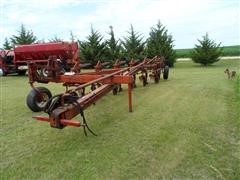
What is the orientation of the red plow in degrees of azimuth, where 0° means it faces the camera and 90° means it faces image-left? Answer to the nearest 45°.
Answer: approximately 45°

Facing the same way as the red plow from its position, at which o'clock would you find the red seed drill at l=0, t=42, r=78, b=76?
The red seed drill is roughly at 4 o'clock from the red plow.

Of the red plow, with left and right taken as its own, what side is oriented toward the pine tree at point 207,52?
back

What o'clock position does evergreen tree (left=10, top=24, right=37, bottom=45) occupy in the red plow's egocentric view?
The evergreen tree is roughly at 4 o'clock from the red plow.

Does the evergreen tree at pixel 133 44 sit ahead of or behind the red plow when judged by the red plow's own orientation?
behind

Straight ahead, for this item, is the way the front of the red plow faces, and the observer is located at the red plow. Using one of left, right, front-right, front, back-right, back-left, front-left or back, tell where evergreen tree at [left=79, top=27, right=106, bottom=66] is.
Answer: back-right

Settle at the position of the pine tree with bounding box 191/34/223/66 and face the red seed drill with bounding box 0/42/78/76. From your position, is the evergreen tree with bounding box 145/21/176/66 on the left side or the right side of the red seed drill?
right

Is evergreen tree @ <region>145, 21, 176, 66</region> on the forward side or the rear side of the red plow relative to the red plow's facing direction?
on the rear side

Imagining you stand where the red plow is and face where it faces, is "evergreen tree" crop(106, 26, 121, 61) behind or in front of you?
behind
